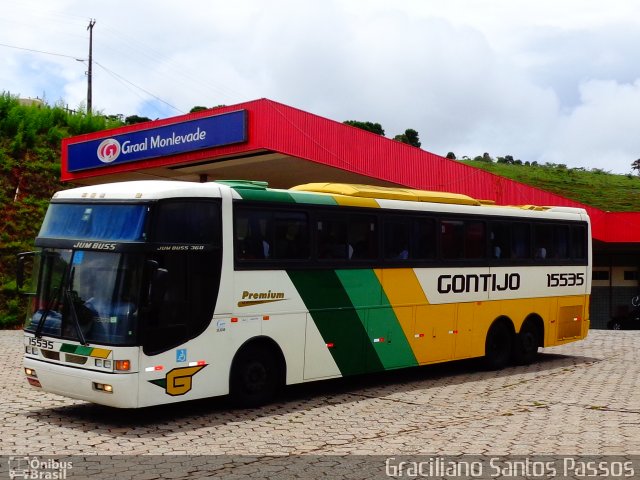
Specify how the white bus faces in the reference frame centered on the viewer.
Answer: facing the viewer and to the left of the viewer

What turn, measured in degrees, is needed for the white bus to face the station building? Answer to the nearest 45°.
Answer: approximately 135° to its right
